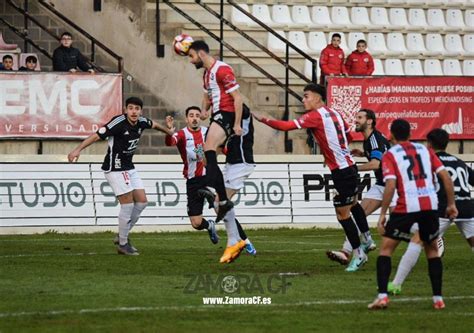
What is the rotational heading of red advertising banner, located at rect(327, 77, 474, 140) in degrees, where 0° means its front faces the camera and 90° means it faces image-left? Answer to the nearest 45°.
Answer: approximately 0°

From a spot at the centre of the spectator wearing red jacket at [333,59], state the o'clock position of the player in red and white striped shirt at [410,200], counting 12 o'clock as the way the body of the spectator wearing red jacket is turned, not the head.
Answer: The player in red and white striped shirt is roughly at 12 o'clock from the spectator wearing red jacket.

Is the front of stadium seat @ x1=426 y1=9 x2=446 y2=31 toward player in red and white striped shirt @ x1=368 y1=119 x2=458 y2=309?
yes

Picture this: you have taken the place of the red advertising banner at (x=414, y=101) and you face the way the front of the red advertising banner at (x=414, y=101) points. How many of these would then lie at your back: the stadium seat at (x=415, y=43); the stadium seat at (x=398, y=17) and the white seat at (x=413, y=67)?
3

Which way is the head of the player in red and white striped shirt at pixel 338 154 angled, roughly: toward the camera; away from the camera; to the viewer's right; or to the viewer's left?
to the viewer's left

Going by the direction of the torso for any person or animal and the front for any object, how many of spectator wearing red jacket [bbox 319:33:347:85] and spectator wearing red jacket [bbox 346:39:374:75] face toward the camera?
2

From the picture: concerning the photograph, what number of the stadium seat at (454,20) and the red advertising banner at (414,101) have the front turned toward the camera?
2

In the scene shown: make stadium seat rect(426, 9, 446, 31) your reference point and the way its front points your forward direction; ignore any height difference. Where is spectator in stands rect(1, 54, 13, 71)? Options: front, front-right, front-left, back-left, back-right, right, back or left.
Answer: front-right

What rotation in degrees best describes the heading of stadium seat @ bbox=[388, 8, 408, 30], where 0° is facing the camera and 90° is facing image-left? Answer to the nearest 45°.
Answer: approximately 0°
